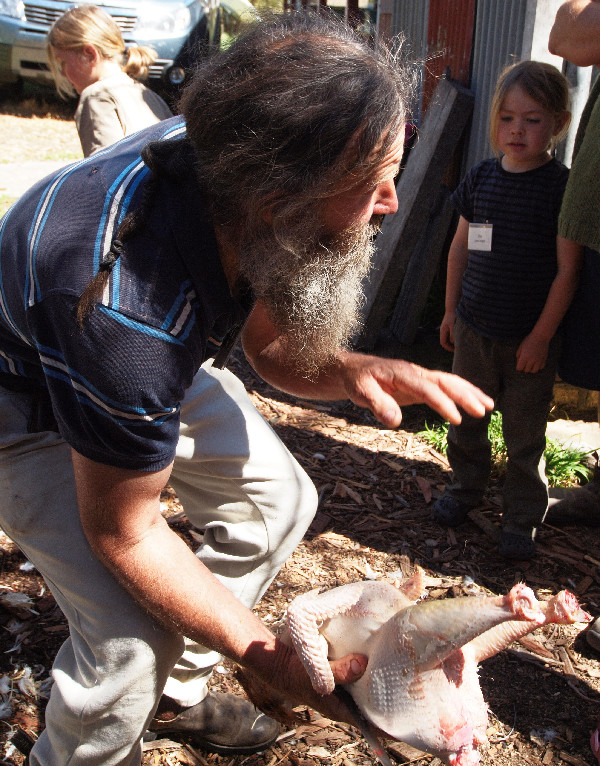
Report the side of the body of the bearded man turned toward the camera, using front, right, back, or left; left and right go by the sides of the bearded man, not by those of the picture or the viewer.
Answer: right

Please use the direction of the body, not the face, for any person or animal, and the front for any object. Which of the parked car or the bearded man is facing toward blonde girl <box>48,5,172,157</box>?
the parked car

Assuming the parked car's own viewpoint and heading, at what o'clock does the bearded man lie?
The bearded man is roughly at 12 o'clock from the parked car.

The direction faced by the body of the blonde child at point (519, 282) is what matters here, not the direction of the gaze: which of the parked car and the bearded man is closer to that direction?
the bearded man

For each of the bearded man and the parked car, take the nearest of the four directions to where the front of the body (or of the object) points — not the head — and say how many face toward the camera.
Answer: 1

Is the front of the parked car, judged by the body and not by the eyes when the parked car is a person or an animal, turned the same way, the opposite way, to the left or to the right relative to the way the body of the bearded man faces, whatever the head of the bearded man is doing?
to the right

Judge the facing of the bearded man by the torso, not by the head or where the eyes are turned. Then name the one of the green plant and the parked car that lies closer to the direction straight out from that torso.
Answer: the green plant

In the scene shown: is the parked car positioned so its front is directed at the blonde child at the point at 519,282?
yes

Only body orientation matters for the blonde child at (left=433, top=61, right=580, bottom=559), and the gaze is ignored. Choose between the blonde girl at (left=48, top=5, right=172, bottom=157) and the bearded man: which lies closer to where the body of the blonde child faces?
the bearded man

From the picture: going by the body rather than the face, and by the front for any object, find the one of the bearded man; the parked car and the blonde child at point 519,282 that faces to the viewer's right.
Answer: the bearded man

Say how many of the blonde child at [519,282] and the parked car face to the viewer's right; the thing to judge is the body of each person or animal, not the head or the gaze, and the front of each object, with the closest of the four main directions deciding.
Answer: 0

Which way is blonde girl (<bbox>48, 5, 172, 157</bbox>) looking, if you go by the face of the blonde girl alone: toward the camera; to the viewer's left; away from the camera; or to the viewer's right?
to the viewer's left
